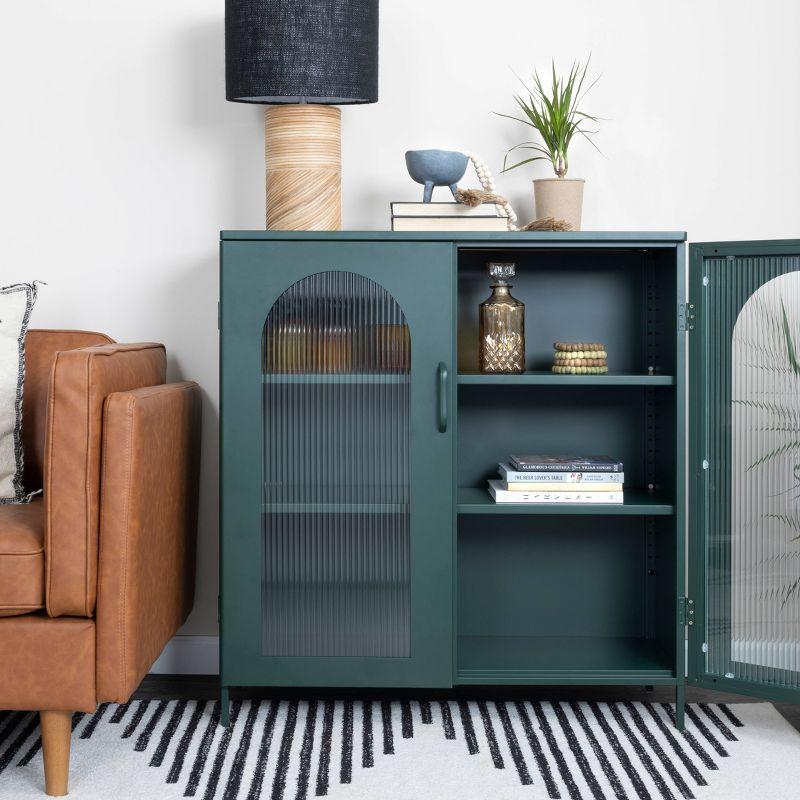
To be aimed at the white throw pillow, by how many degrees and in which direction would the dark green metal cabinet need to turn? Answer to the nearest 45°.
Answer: approximately 90° to its right

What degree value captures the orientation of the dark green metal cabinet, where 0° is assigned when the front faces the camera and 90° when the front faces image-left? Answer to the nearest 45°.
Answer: approximately 0°
